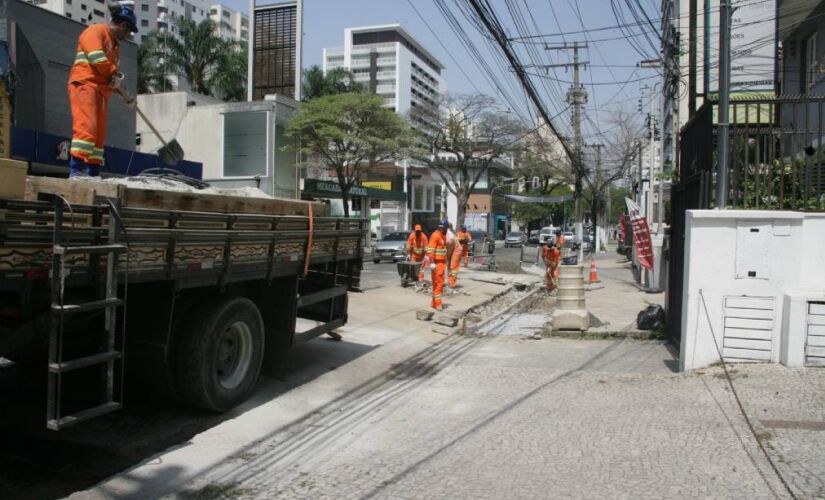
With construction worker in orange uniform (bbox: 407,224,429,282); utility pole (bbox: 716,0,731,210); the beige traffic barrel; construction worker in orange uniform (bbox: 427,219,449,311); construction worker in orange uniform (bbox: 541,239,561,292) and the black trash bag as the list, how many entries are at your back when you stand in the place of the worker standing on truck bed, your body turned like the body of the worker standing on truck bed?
0

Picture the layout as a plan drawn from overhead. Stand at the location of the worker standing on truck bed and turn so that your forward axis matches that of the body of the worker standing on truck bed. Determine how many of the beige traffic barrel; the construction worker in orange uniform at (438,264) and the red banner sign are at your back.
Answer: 0

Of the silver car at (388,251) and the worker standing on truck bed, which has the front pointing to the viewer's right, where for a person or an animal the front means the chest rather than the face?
the worker standing on truck bed

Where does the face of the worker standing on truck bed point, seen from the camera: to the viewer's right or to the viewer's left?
to the viewer's right

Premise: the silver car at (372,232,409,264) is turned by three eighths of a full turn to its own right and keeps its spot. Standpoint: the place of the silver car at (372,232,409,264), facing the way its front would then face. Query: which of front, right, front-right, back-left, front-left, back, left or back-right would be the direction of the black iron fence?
back

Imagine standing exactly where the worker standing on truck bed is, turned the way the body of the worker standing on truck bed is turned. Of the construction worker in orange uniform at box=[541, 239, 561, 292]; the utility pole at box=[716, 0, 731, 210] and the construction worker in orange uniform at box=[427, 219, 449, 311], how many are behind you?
0

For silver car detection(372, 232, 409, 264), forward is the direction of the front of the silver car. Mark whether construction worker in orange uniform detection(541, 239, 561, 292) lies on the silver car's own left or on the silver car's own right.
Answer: on the silver car's own left

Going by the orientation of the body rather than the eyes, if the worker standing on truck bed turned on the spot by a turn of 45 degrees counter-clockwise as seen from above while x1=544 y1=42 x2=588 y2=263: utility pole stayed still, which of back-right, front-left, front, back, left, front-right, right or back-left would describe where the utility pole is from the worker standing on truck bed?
front

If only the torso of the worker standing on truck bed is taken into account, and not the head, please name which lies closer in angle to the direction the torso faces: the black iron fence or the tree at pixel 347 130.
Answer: the black iron fence

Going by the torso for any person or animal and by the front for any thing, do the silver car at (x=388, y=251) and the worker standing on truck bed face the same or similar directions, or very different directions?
very different directions

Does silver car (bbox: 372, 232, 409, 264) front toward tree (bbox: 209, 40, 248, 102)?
no

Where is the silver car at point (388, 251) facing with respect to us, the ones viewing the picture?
facing the viewer and to the left of the viewer

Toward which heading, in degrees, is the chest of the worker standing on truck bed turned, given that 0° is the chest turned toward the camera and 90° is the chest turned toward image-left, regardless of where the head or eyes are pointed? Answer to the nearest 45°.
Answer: approximately 270°

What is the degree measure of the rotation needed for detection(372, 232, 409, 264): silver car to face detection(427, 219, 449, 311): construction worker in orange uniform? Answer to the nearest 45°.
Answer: approximately 45° to its left

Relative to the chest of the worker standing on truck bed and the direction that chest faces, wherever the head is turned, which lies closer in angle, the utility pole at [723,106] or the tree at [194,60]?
the utility pole

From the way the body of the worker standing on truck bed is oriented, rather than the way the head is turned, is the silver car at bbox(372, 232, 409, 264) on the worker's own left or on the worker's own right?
on the worker's own left

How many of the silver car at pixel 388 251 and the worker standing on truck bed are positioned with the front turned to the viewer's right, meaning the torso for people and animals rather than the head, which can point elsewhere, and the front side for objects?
1

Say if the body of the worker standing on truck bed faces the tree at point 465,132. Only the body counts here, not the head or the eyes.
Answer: no
